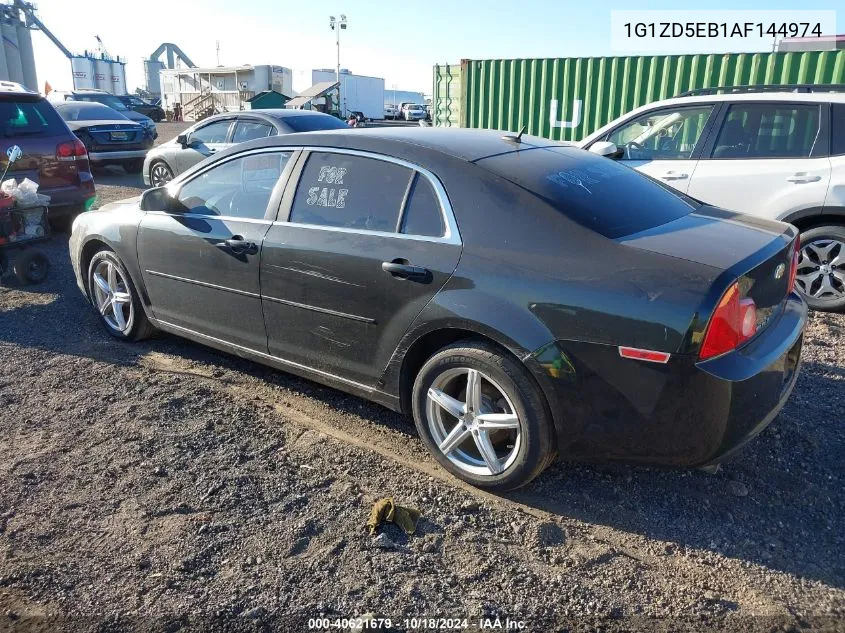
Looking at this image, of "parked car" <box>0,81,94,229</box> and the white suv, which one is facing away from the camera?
the parked car

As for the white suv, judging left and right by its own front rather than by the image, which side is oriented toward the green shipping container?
right

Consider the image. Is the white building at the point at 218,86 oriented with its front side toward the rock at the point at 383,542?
yes

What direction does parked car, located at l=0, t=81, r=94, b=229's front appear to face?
away from the camera

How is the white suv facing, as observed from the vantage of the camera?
facing to the left of the viewer

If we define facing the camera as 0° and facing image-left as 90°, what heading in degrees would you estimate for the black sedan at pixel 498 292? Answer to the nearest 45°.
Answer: approximately 135°

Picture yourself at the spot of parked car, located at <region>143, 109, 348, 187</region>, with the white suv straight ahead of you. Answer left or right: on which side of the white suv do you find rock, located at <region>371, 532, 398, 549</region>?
right

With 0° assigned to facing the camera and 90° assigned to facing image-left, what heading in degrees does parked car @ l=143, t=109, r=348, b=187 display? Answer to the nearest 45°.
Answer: approximately 135°

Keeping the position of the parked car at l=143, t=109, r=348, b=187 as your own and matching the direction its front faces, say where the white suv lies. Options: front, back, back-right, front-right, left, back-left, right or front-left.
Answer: back

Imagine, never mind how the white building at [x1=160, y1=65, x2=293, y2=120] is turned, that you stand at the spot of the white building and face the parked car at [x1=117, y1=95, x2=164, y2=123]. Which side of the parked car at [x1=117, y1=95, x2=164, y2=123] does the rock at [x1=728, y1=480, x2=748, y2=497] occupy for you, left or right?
left

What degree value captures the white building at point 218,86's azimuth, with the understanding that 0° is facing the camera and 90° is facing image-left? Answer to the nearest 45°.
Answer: approximately 0°
